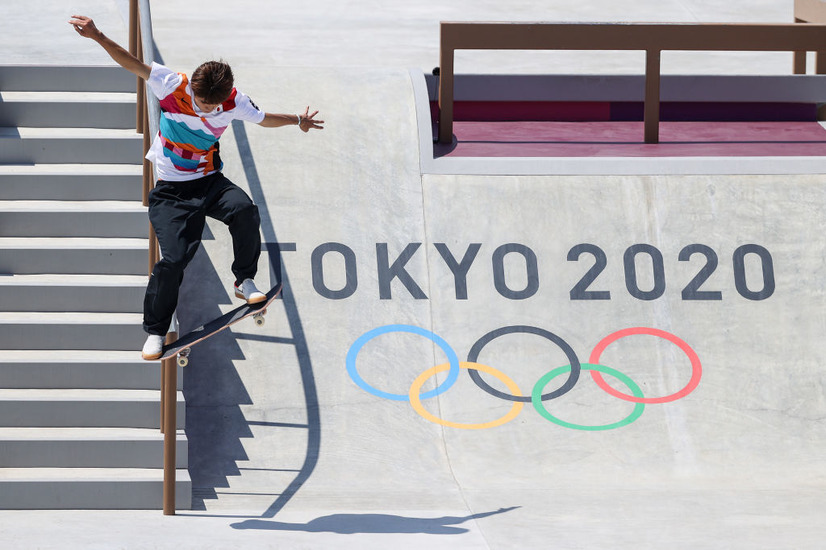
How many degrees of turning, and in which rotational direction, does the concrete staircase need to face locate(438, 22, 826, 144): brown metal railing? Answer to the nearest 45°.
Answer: approximately 90° to its left

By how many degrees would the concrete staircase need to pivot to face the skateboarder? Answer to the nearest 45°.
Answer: approximately 45° to its left

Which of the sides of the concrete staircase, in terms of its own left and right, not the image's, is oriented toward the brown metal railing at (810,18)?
left

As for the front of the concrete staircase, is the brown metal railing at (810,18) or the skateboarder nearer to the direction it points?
the skateboarder

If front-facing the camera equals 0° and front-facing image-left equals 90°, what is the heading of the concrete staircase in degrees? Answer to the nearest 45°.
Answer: approximately 0°
